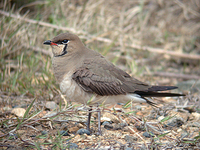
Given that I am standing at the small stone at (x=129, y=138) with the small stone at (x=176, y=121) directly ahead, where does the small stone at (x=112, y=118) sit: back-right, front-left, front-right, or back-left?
front-left

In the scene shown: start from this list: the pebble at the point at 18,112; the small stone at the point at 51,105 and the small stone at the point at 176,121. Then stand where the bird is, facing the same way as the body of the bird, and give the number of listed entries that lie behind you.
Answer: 1

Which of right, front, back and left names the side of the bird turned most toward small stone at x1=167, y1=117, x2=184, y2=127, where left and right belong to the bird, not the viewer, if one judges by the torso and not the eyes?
back

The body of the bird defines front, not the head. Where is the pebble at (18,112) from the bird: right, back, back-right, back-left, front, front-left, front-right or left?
front

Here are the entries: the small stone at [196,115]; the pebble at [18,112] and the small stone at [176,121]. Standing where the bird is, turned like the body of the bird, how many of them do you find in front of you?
1

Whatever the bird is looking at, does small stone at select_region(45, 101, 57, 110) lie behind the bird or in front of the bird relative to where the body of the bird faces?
in front

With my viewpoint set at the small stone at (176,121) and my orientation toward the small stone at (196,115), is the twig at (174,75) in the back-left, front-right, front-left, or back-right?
front-left

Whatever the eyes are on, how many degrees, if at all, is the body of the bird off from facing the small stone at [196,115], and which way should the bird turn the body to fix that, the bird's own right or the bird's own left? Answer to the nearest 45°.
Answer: approximately 180°

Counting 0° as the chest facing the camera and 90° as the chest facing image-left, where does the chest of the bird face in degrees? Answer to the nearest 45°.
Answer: approximately 90°
